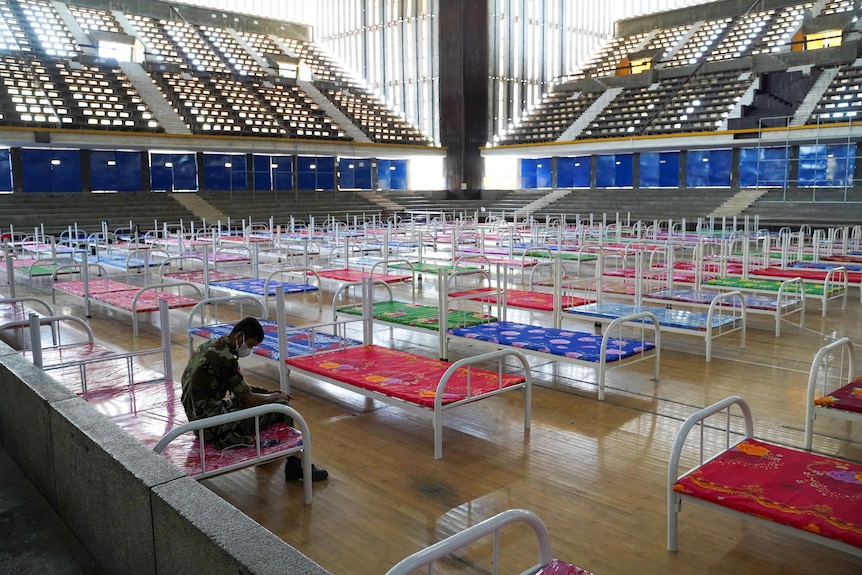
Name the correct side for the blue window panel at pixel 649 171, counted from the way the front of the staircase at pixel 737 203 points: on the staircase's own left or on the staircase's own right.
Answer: on the staircase's own right

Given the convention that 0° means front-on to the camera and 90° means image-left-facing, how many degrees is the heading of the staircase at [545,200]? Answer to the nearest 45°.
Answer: approximately 45°

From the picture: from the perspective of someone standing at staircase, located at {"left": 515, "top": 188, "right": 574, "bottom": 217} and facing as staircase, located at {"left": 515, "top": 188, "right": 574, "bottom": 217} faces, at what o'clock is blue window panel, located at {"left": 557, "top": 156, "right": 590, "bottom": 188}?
The blue window panel is roughly at 6 o'clock from the staircase.

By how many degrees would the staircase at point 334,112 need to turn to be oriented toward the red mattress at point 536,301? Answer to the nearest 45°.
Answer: approximately 45° to its right

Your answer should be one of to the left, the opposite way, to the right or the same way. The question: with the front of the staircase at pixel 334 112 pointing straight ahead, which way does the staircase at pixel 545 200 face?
to the right

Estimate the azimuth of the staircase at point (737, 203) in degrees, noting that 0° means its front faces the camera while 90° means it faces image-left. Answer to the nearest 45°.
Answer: approximately 45°

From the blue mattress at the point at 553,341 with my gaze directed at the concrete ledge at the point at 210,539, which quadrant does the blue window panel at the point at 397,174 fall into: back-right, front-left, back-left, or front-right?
back-right

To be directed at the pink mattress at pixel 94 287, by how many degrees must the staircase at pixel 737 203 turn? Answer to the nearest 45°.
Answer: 0° — it already faces it

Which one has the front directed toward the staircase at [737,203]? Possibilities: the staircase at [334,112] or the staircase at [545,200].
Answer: the staircase at [334,112]
